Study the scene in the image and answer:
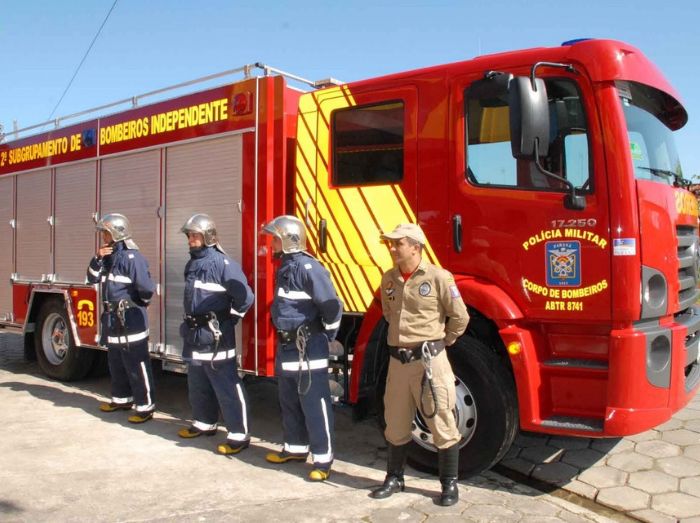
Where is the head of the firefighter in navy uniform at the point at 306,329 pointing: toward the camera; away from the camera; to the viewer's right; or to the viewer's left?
to the viewer's left

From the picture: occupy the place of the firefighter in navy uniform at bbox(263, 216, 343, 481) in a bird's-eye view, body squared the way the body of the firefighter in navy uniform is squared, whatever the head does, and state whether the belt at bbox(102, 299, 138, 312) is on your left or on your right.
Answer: on your right

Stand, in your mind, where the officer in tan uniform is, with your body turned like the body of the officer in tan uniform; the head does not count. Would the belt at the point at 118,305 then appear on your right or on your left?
on your right

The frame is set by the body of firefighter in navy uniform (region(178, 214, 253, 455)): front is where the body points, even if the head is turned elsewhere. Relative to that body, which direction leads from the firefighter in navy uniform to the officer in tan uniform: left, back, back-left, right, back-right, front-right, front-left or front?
left

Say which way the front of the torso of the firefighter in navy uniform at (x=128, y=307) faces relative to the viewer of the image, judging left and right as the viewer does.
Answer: facing the viewer and to the left of the viewer

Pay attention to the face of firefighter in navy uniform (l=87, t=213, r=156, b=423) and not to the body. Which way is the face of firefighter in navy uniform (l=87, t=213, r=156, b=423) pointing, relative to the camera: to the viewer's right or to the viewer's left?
to the viewer's left

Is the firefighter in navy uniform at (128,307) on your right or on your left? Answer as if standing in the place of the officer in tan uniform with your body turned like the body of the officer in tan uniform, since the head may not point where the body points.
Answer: on your right

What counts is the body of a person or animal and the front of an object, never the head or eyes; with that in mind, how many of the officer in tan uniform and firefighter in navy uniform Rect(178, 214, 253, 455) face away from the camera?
0

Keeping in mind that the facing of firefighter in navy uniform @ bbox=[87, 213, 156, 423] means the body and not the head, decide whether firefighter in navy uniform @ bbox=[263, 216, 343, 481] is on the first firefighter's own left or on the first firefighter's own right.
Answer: on the first firefighter's own left

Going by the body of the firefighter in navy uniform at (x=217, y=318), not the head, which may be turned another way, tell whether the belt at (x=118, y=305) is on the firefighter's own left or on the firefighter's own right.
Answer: on the firefighter's own right
